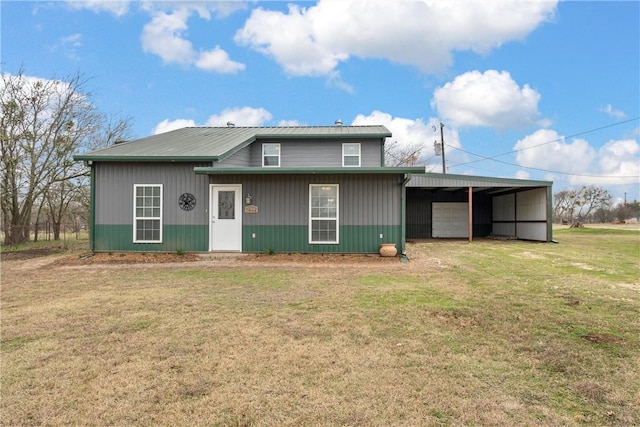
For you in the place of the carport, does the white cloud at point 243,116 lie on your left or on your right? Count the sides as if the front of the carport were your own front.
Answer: on your right

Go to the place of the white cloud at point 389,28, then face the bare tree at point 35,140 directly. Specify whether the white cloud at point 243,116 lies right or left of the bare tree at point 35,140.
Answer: right

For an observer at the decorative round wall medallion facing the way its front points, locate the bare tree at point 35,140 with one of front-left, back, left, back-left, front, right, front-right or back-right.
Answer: back-right

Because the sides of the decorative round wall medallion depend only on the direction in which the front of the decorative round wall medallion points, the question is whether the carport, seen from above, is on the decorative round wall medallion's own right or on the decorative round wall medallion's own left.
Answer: on the decorative round wall medallion's own left

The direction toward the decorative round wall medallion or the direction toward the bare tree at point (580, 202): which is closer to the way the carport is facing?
the decorative round wall medallion

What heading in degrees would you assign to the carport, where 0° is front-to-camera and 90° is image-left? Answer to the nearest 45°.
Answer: approximately 0°

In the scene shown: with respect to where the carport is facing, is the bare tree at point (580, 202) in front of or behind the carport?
behind

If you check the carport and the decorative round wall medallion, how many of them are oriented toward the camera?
2

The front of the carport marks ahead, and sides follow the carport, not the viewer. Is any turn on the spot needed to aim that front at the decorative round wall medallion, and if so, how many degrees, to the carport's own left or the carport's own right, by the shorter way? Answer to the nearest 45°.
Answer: approximately 45° to the carport's own right

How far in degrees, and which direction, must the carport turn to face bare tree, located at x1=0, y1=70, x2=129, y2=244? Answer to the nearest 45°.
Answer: approximately 45° to its right
